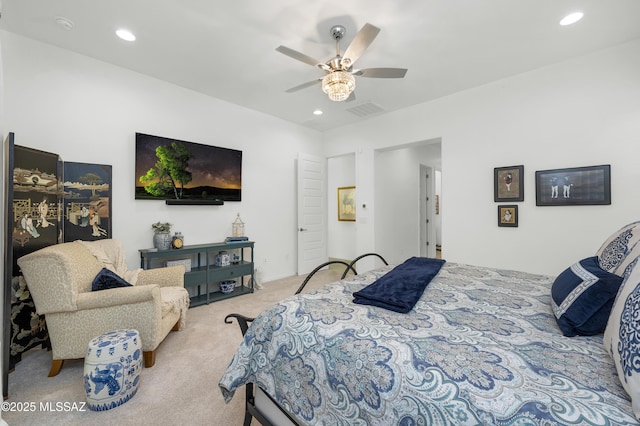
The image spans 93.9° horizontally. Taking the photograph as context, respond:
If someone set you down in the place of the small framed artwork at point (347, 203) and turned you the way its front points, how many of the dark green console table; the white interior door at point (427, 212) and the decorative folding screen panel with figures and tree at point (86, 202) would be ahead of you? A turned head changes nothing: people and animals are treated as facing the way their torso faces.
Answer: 2

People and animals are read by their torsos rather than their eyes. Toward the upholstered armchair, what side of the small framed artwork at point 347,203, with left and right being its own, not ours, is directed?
front

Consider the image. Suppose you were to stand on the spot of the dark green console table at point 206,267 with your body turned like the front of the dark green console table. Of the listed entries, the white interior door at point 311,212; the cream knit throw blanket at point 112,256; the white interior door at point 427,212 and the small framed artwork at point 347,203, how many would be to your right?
1

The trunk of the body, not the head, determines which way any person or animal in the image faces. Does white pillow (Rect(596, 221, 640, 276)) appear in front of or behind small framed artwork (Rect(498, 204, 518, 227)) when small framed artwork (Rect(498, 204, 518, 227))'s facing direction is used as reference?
in front

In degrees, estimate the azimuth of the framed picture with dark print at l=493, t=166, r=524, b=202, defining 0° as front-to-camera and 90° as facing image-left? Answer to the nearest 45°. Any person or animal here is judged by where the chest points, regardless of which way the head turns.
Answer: approximately 0°

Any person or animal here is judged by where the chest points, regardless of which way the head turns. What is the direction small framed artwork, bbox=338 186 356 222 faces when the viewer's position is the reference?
facing the viewer and to the left of the viewer

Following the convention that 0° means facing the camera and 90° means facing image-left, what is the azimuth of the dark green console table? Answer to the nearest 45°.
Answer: approximately 315°

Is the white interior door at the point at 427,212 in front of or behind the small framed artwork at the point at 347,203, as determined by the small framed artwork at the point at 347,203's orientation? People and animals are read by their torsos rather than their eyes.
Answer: behind
